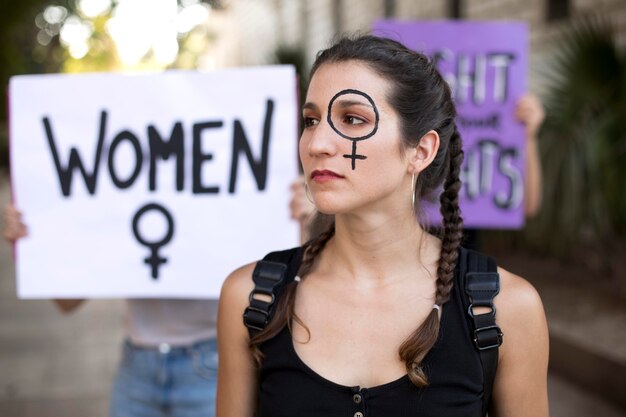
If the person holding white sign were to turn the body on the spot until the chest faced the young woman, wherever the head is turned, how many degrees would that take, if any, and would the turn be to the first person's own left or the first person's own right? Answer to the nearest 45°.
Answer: approximately 45° to the first person's own left

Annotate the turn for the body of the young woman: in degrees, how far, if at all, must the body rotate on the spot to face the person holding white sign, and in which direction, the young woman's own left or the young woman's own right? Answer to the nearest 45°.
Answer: approximately 135° to the young woman's own right

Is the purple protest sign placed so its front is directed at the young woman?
yes

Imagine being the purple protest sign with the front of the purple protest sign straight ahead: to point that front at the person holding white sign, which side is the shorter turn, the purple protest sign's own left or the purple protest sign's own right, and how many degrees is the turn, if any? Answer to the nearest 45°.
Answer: approximately 45° to the purple protest sign's own right

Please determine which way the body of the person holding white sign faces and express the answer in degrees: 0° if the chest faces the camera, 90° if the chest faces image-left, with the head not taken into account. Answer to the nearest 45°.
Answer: approximately 0°

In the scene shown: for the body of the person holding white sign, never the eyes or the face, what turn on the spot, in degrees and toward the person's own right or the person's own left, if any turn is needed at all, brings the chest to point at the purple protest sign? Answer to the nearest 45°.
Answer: approximately 135° to the person's own left

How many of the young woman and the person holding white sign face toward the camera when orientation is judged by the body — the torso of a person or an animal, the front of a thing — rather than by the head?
2
